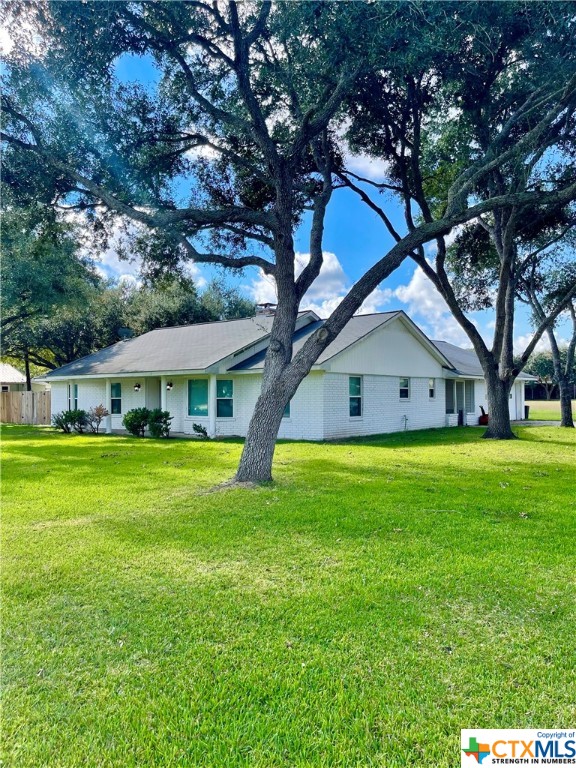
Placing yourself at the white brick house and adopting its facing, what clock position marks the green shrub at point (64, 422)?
The green shrub is roughly at 2 o'clock from the white brick house.

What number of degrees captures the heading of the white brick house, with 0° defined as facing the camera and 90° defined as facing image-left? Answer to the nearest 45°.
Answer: approximately 45°

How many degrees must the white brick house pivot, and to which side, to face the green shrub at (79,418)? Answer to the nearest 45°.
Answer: approximately 45° to its right

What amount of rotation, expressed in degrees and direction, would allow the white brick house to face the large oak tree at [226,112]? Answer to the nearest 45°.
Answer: approximately 45° to its left

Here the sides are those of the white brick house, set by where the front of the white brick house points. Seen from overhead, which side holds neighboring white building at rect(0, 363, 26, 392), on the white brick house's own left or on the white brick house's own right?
on the white brick house's own right

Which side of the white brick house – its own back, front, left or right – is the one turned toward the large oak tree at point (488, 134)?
left
